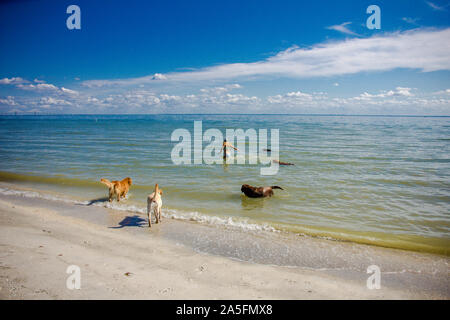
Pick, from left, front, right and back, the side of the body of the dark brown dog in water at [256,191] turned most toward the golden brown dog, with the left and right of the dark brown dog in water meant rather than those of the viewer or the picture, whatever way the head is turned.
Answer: front

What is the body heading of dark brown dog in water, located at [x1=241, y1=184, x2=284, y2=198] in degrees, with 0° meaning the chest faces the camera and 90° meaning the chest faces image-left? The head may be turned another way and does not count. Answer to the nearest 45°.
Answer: approximately 90°
